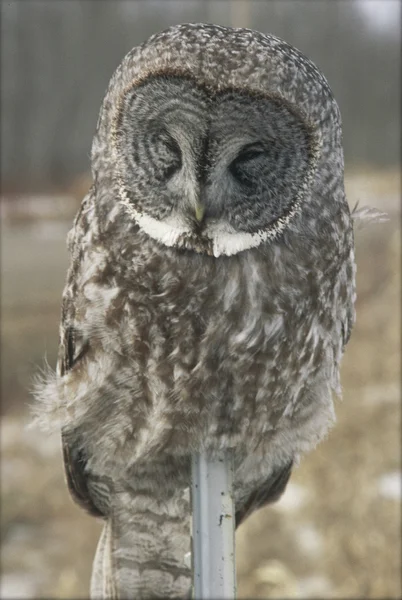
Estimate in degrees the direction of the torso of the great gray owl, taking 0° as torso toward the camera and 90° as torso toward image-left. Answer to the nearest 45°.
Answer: approximately 0°
